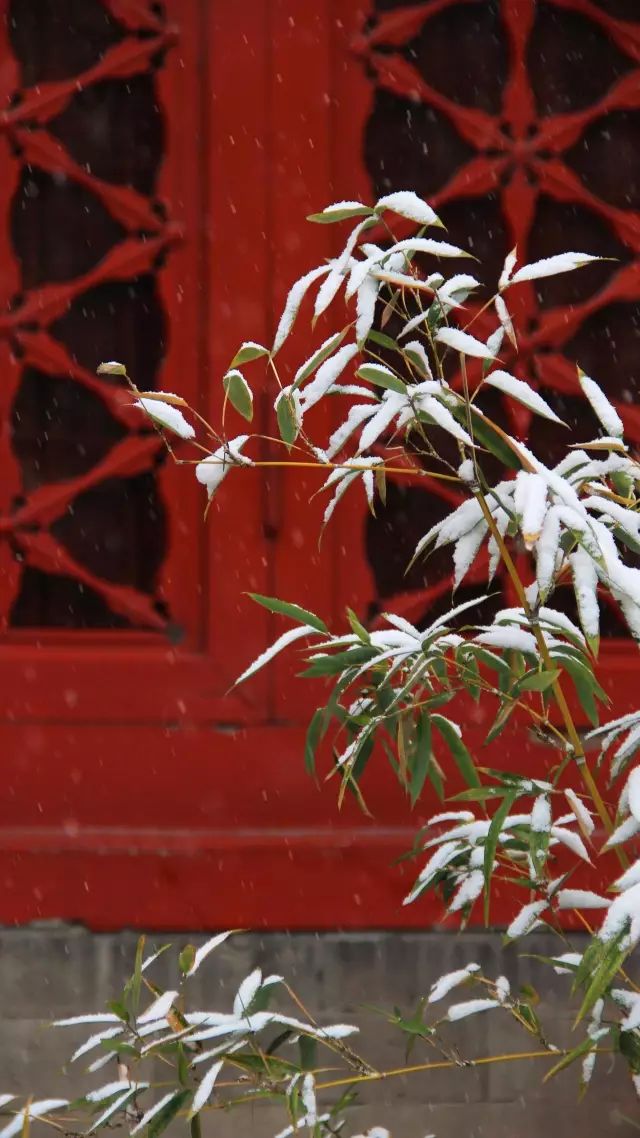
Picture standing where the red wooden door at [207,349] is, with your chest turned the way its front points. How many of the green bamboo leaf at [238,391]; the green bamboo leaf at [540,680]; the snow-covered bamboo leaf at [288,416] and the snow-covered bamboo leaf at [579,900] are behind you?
0

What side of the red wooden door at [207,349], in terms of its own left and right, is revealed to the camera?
front

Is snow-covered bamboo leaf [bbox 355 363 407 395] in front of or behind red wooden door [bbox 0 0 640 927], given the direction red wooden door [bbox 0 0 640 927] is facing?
in front

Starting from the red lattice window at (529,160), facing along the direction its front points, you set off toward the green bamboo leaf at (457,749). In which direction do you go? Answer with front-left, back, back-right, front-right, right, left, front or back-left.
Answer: front

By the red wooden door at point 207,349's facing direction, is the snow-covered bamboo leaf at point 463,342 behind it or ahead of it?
ahead

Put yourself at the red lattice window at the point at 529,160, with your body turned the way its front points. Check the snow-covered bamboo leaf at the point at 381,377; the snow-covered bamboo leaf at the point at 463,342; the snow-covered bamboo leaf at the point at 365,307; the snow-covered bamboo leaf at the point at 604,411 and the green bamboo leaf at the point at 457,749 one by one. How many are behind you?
0

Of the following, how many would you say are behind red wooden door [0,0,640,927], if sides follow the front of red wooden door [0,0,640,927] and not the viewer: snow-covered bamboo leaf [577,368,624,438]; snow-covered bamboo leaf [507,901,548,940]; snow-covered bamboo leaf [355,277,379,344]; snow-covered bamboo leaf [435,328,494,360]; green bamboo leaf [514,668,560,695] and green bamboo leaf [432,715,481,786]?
0

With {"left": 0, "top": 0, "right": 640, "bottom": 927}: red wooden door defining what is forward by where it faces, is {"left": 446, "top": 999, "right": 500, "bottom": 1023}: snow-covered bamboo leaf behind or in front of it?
in front

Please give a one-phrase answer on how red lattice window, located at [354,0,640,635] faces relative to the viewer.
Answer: facing the viewer

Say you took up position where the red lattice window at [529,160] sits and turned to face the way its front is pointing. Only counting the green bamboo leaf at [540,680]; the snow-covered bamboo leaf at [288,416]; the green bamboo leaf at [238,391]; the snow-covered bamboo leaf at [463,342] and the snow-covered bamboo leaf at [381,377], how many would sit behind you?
0

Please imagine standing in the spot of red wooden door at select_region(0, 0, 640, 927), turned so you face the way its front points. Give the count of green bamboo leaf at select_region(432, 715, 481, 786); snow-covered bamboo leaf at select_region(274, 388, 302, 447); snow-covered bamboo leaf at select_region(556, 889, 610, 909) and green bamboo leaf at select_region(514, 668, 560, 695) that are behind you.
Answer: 0

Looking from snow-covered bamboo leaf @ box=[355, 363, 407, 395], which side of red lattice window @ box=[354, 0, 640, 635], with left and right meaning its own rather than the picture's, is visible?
front

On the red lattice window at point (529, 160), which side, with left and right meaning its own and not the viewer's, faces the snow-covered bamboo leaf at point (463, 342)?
front

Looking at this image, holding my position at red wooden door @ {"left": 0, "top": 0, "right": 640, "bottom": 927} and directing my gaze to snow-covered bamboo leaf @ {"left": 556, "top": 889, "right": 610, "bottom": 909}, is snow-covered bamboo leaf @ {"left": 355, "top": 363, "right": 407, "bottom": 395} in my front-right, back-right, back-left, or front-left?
front-right
